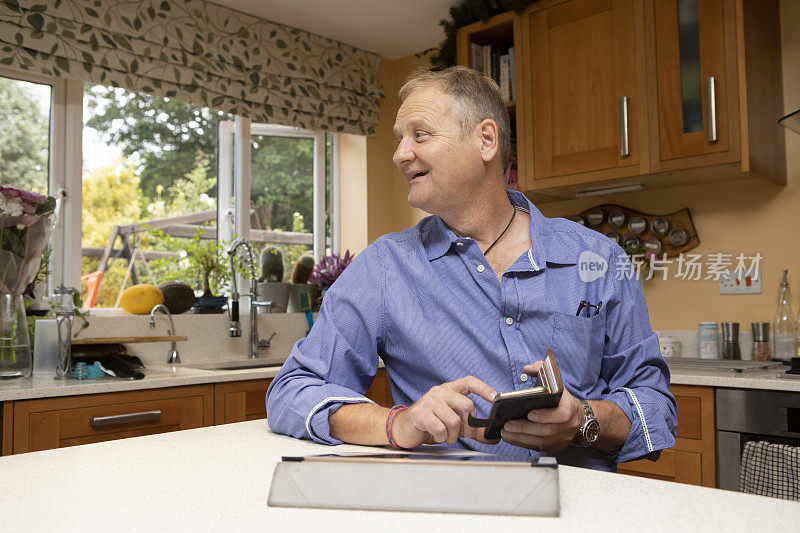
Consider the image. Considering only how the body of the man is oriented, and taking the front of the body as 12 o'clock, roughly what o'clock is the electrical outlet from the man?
The electrical outlet is roughly at 7 o'clock from the man.

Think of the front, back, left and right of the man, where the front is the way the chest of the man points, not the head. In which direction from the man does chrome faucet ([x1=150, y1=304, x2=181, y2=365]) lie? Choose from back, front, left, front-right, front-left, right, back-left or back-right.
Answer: back-right

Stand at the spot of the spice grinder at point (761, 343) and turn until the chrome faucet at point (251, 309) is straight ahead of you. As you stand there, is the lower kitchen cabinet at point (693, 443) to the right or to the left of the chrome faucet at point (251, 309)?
left

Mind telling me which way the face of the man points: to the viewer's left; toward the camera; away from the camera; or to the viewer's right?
to the viewer's left

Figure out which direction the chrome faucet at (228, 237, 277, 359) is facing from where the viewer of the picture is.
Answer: facing to the left of the viewer

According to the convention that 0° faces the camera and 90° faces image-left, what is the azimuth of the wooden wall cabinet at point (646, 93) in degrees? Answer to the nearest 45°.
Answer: approximately 45°

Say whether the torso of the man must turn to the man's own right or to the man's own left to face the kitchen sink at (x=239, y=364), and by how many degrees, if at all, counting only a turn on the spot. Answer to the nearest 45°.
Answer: approximately 135° to the man's own right
